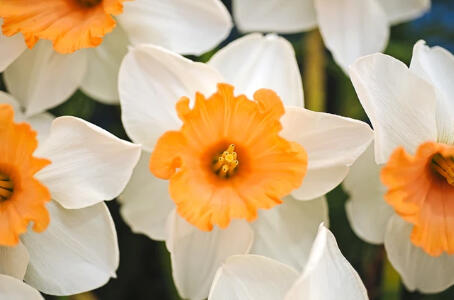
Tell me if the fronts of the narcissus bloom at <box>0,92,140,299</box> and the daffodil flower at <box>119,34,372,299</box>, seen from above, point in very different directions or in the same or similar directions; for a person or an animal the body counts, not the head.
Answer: same or similar directions

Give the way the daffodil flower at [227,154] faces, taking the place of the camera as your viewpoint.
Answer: facing the viewer

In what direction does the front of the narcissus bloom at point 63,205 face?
toward the camera

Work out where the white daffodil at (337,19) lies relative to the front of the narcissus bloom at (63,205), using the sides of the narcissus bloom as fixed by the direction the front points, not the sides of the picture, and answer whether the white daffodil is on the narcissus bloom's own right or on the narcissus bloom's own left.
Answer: on the narcissus bloom's own left

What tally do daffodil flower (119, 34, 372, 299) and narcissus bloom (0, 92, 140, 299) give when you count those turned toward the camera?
2
